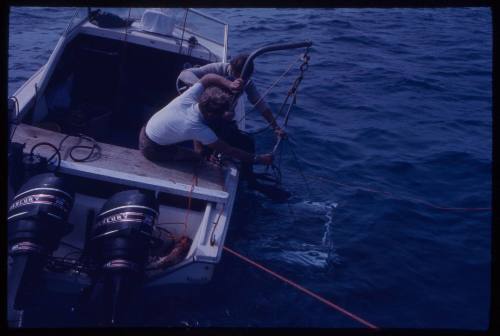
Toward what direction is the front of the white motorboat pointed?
away from the camera
